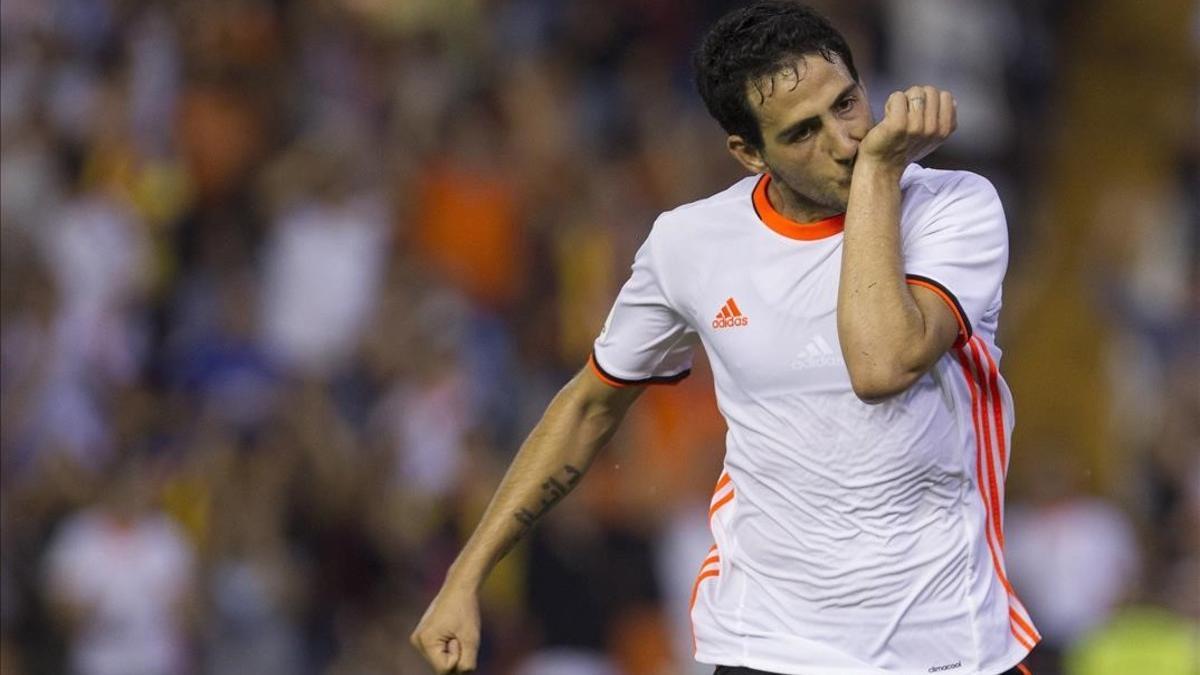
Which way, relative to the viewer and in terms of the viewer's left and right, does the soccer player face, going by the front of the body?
facing the viewer
